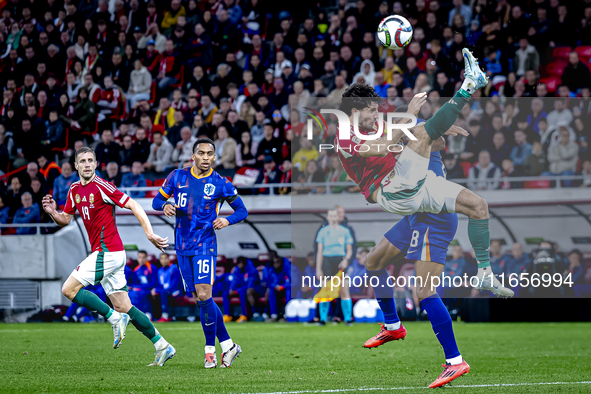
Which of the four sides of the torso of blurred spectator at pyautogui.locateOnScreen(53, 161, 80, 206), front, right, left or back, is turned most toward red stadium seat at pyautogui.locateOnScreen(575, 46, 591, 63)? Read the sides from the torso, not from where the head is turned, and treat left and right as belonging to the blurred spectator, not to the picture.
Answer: left

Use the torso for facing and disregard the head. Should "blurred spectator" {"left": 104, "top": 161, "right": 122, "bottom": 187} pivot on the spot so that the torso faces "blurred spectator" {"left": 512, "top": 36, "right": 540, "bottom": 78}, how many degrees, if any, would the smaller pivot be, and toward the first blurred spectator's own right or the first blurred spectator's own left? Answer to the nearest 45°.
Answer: approximately 90° to the first blurred spectator's own left

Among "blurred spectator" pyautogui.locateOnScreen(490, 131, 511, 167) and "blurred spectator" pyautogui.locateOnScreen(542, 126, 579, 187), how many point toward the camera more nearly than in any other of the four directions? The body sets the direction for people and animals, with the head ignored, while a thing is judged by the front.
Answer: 2

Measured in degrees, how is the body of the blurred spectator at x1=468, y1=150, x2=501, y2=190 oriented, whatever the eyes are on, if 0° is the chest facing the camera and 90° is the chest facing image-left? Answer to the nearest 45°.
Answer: approximately 0°

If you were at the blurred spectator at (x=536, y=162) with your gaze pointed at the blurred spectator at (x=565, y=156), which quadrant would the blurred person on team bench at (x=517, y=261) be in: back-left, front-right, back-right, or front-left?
back-right

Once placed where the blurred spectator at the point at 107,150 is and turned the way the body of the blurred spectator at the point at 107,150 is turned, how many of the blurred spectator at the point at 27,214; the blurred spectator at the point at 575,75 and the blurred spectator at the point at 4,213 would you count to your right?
2

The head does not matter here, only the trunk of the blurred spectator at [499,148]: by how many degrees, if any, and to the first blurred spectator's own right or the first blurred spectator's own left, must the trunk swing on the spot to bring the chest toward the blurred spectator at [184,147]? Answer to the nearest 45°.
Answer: approximately 90° to the first blurred spectator's own right
